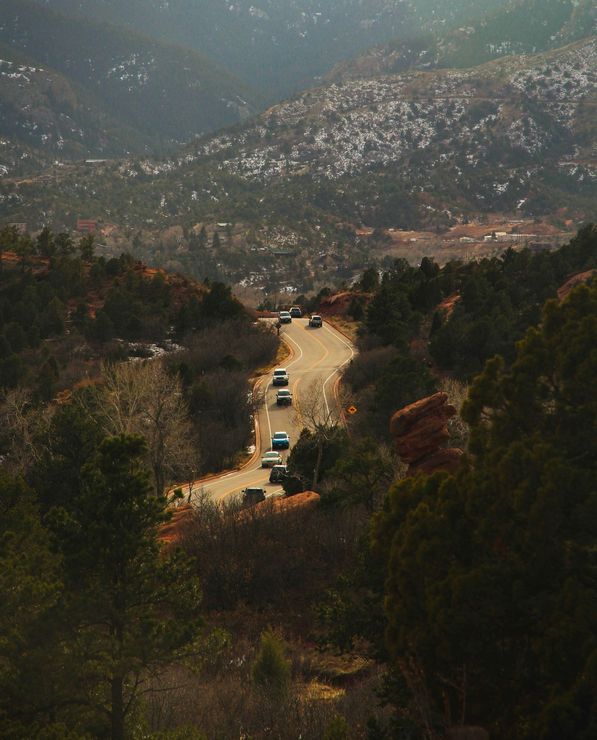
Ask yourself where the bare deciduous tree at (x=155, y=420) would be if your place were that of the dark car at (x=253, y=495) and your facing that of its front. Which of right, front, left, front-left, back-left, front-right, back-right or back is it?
left

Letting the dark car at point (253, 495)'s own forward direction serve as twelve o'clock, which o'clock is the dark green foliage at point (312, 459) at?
The dark green foliage is roughly at 1 o'clock from the dark car.

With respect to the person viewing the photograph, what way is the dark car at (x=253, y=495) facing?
facing away from the viewer and to the right of the viewer
